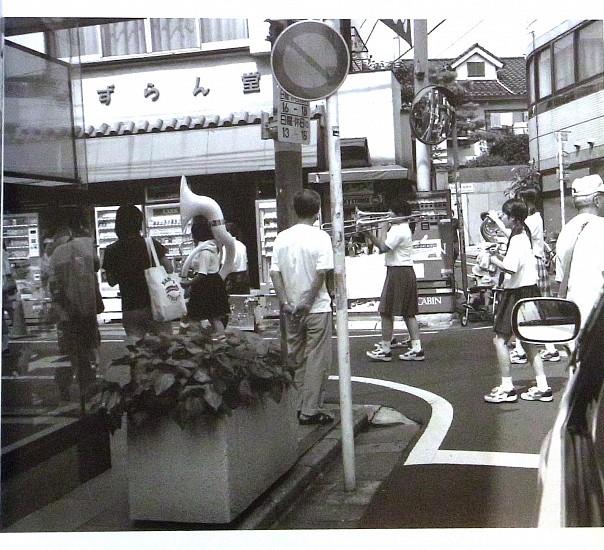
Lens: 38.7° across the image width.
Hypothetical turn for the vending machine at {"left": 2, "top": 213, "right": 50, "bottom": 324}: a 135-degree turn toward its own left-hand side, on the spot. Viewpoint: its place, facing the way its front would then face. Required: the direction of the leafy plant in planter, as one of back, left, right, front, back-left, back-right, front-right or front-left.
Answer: right

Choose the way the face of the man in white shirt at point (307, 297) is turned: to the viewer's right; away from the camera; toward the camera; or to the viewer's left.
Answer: away from the camera

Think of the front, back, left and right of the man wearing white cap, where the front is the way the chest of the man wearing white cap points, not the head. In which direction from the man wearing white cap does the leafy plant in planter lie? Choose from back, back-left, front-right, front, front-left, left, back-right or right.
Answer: back-left

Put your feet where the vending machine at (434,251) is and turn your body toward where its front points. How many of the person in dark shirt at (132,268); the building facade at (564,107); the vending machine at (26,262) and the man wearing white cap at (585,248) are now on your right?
2

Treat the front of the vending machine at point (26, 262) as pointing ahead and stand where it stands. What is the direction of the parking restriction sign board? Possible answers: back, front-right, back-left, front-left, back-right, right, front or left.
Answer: left

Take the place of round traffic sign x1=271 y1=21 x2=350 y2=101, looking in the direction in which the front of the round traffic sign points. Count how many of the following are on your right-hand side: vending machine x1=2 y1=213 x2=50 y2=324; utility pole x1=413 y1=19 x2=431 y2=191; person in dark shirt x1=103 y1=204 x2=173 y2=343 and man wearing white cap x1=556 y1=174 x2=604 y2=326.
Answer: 2

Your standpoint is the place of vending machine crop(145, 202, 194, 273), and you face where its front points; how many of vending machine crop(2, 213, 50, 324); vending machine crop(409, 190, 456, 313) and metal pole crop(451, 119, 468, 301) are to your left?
2

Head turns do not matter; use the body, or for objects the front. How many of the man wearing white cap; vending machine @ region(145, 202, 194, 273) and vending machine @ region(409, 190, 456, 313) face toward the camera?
2

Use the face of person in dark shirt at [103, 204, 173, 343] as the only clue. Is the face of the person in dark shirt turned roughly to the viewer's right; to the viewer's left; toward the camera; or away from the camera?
away from the camera
